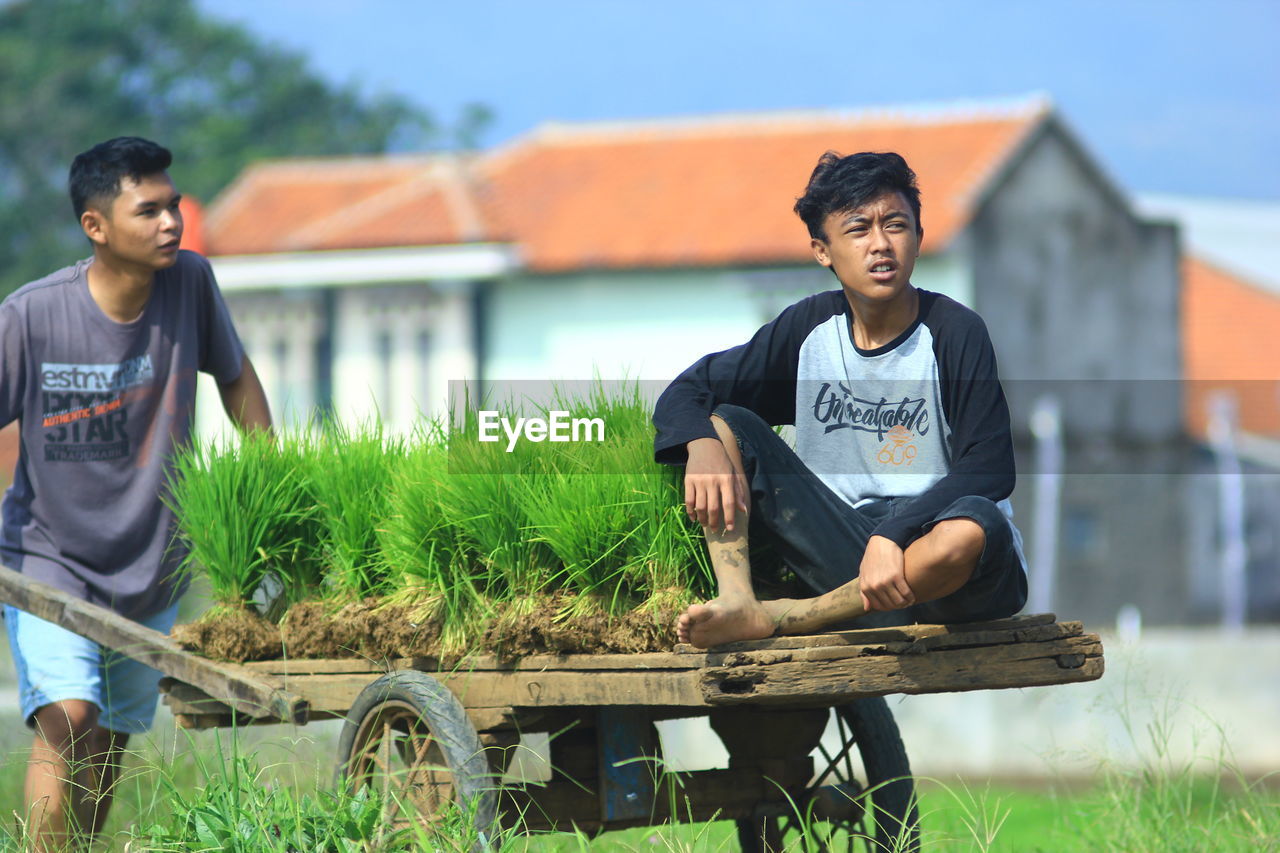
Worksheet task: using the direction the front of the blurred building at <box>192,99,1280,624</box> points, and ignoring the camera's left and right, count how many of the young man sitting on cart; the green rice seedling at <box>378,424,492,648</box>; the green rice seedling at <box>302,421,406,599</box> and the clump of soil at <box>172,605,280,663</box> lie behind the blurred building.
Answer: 0

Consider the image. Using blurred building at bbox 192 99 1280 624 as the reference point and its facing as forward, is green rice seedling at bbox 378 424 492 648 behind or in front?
in front

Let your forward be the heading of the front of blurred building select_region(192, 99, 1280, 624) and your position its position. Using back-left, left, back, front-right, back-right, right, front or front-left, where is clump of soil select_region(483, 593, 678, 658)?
front-left

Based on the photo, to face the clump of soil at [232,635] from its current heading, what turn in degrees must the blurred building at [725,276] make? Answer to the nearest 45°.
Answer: approximately 45° to its left

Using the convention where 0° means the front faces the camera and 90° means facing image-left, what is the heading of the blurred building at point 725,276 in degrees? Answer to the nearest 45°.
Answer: approximately 45°

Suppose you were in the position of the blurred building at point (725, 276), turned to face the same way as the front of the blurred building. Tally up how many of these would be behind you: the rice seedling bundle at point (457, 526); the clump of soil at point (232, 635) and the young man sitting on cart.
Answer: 0

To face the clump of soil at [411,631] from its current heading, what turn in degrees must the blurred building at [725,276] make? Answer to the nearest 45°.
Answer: approximately 45° to its left

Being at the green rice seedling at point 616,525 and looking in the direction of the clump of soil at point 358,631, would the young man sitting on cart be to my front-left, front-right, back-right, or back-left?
back-right

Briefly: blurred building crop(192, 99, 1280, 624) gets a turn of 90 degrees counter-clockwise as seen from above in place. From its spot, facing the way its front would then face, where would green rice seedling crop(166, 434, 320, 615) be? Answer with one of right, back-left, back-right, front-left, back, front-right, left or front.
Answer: front-right
